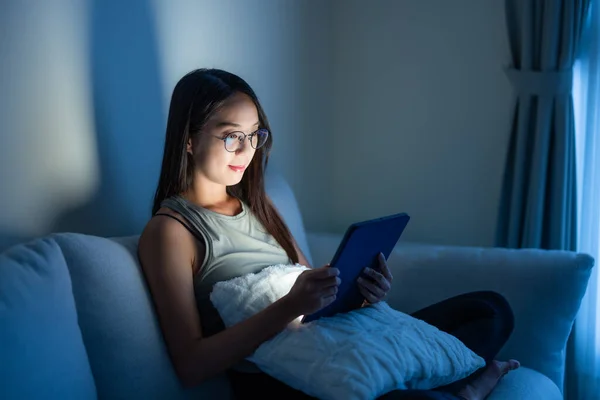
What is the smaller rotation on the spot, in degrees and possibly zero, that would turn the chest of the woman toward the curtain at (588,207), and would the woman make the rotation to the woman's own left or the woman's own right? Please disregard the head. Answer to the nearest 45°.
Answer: approximately 90° to the woman's own left

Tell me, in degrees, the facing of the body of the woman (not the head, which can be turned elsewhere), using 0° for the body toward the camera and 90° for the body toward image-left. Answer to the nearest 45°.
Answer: approximately 315°

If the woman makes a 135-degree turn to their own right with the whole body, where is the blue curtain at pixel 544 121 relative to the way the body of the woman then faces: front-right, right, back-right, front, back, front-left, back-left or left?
back-right
